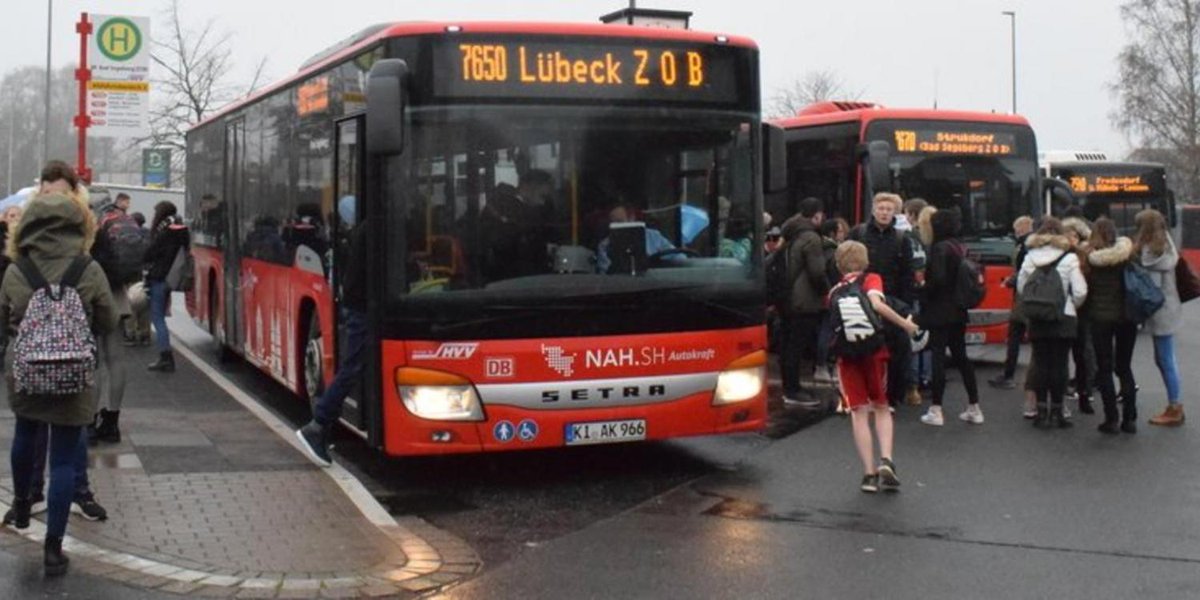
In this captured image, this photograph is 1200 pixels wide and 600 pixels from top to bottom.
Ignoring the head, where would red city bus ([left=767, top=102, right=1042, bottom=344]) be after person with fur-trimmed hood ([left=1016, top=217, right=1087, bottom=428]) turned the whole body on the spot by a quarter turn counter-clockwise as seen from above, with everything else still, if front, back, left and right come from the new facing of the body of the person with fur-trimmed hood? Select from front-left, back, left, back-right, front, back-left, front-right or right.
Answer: right

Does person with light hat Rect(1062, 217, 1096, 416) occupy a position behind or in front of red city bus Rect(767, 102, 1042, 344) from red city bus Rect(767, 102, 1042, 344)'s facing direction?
in front

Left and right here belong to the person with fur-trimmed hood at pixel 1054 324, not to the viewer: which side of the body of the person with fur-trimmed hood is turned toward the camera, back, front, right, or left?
back

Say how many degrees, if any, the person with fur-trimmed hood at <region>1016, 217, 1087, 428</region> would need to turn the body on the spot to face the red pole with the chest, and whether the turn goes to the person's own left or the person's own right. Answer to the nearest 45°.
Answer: approximately 45° to the person's own left

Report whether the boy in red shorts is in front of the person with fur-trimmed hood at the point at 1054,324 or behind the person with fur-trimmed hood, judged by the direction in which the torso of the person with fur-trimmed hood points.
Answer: behind

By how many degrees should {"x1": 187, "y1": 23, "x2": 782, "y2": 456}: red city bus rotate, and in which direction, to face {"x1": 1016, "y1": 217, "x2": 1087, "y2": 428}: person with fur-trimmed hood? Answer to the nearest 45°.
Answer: approximately 90° to its left

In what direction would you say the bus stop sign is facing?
toward the camera

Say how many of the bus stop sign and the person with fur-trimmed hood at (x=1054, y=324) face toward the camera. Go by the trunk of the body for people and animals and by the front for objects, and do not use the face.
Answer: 1

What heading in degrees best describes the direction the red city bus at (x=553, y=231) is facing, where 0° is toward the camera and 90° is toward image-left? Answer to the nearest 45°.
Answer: approximately 315°

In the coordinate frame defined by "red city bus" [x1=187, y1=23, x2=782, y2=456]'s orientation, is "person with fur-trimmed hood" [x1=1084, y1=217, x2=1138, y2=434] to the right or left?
on its left
